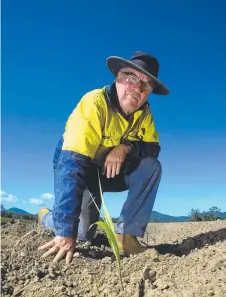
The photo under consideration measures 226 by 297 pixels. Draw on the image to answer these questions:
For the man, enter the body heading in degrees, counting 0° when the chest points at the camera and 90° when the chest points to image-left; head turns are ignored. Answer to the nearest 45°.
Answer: approximately 315°

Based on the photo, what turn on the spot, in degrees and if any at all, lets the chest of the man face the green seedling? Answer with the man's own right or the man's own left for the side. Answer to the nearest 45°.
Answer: approximately 45° to the man's own right
